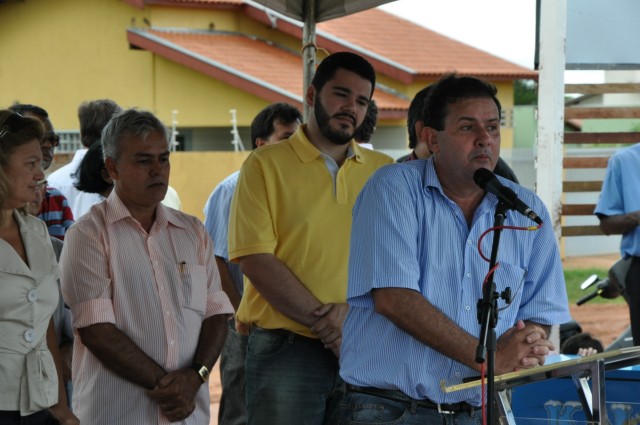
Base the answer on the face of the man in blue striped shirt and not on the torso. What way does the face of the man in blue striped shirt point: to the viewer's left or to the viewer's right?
to the viewer's right

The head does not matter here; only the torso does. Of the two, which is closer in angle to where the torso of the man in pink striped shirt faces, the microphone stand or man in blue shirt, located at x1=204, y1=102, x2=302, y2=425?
the microphone stand

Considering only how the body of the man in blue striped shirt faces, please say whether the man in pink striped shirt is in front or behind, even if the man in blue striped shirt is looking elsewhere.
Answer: behind

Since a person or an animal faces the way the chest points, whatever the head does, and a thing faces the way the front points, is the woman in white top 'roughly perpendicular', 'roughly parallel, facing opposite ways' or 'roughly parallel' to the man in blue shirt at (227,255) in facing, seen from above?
roughly parallel

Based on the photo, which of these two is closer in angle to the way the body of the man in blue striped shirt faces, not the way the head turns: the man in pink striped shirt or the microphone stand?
the microphone stand

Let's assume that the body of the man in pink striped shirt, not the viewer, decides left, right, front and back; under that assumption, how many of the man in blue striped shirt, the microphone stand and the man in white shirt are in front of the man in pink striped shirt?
2

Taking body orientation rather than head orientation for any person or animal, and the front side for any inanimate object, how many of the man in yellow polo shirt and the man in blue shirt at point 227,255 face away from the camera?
0

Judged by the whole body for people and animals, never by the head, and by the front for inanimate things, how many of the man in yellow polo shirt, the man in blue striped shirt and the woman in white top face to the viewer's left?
0

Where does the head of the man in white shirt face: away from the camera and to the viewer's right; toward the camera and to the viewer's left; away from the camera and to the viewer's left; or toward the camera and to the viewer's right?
away from the camera and to the viewer's left

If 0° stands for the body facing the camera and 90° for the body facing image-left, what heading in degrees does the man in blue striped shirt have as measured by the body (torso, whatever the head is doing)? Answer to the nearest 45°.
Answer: approximately 315°

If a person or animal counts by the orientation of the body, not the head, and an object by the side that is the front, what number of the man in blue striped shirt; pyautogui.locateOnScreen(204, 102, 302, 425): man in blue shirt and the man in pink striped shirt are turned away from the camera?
0

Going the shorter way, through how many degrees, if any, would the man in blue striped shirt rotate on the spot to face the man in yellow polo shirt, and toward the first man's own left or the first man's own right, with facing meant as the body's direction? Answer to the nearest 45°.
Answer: approximately 180°

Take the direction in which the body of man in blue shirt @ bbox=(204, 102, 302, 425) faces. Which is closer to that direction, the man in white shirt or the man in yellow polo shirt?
the man in yellow polo shirt
